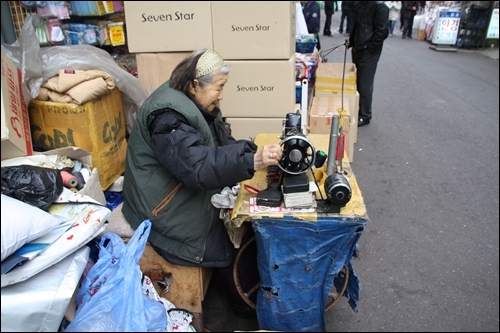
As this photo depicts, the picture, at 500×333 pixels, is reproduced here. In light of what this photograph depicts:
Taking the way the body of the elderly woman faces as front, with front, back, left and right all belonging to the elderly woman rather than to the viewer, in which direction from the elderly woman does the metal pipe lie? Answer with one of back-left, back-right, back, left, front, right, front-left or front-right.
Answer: front

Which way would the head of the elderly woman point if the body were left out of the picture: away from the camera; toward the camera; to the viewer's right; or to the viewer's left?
to the viewer's right

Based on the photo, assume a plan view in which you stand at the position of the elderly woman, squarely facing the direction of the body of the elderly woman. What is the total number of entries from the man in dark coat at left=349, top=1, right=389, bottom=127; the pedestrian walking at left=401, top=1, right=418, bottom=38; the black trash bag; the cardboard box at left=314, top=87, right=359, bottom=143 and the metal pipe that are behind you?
1

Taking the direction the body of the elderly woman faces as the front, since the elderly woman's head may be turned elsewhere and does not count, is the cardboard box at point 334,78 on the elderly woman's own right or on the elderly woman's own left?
on the elderly woman's own left

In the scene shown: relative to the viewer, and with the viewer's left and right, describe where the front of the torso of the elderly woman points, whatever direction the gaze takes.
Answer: facing to the right of the viewer

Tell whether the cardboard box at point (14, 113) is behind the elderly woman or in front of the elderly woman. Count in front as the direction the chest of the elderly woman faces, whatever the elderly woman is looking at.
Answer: behind

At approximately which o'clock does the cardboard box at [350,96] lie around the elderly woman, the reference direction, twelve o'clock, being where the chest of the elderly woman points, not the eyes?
The cardboard box is roughly at 10 o'clock from the elderly woman.

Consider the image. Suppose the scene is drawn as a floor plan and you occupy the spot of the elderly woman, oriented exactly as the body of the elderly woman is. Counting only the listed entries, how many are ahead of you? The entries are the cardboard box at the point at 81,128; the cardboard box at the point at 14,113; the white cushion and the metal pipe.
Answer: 1

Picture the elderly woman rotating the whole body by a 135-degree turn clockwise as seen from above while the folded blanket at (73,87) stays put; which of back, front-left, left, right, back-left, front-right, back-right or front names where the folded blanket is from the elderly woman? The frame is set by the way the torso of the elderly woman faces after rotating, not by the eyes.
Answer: right

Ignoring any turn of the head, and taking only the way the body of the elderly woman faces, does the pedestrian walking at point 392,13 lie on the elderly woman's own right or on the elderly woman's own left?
on the elderly woman's own left

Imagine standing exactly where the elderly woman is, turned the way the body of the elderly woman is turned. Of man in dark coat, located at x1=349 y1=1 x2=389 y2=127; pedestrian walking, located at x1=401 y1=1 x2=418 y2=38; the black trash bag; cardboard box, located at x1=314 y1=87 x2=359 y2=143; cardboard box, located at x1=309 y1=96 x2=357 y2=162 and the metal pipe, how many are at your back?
1

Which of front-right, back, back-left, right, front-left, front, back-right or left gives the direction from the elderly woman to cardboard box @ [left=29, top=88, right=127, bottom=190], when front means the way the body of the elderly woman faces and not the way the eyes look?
back-left

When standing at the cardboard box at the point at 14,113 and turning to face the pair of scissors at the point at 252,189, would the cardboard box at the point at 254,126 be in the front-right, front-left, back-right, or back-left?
front-left

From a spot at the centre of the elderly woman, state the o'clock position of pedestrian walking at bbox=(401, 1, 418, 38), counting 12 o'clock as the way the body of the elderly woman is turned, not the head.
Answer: The pedestrian walking is roughly at 10 o'clock from the elderly woman.

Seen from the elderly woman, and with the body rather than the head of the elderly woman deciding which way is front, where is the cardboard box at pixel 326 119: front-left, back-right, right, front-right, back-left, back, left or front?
front-left
